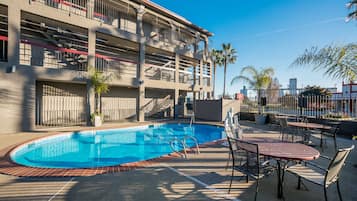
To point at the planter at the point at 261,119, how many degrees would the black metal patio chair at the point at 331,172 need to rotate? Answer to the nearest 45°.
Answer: approximately 45° to its right

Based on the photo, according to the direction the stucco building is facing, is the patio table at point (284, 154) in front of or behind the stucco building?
in front

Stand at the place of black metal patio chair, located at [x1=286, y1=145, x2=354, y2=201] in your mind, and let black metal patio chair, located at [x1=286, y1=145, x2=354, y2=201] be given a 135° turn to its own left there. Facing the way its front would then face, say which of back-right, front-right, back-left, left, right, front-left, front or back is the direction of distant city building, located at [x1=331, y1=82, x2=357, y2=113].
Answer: back

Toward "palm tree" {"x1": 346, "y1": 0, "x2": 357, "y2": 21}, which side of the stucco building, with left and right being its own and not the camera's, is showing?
front

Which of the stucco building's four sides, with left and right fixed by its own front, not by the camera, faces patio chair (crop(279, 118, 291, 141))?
front

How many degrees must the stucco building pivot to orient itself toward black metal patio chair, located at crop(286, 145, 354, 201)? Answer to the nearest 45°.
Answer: approximately 45° to its right

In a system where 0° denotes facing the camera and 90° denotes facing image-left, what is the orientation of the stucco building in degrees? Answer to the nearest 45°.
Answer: approximately 315°

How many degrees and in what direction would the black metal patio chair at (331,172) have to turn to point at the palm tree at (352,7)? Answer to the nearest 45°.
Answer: approximately 45° to its right

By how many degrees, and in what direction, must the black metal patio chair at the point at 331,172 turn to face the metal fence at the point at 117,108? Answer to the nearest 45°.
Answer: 0° — it already faces it

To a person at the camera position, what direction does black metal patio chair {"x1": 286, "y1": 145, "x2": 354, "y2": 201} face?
facing away from the viewer and to the left of the viewer
